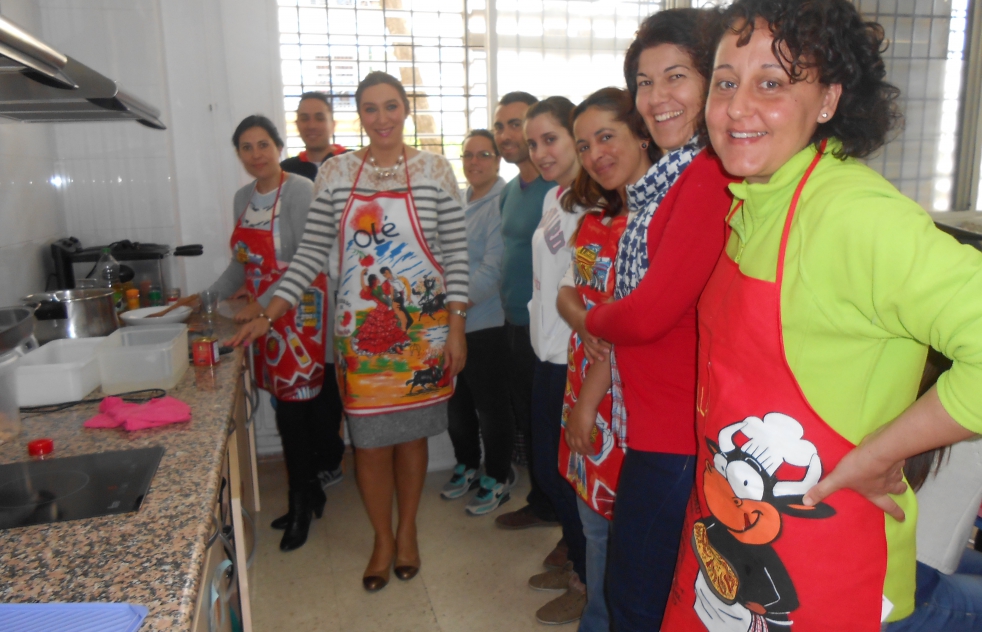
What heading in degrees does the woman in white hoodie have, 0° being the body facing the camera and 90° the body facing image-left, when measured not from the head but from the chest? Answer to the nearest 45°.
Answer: approximately 45°

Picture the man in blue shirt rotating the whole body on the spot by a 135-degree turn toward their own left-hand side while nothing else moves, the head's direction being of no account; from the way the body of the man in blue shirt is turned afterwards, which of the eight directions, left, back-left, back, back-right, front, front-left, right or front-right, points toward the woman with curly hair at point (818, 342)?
right

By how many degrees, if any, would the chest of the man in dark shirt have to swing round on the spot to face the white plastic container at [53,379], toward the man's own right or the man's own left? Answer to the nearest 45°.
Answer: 0° — they already face it

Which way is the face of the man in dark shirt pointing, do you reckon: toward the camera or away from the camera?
toward the camera

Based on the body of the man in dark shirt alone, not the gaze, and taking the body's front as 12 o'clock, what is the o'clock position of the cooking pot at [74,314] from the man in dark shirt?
The cooking pot is roughly at 1 o'clock from the man in dark shirt.

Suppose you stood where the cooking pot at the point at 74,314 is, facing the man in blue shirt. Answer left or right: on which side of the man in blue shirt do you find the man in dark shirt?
left

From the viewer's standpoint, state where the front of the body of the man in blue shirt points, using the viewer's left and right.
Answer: facing the viewer and to the left of the viewer

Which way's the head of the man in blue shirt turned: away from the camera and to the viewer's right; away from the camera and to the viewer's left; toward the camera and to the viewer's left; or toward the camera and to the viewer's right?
toward the camera and to the viewer's left

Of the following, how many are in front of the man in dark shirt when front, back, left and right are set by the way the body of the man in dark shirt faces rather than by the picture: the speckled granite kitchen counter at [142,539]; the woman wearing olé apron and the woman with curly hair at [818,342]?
3

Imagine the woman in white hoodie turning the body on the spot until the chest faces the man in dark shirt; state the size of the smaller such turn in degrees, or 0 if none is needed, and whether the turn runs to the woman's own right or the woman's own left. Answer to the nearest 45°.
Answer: approximately 90° to the woman's own right

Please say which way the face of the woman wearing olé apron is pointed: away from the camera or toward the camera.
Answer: toward the camera

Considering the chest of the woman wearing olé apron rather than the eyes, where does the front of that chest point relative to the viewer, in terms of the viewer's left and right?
facing the viewer

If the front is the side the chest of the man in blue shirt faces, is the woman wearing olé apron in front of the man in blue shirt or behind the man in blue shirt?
in front

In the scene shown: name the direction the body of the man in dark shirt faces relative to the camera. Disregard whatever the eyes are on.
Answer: toward the camera

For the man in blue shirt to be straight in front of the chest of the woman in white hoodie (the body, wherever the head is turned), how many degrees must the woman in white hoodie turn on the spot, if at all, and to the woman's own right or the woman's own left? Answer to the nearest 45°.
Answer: approximately 135° to the woman's own right

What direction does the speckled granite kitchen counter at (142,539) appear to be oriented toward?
to the viewer's right

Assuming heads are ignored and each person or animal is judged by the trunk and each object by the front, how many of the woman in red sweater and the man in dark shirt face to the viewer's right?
0

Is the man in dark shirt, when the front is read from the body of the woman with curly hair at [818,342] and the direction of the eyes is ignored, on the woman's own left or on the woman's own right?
on the woman's own right

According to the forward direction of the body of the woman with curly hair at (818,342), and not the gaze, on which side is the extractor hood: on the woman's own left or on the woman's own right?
on the woman's own right
